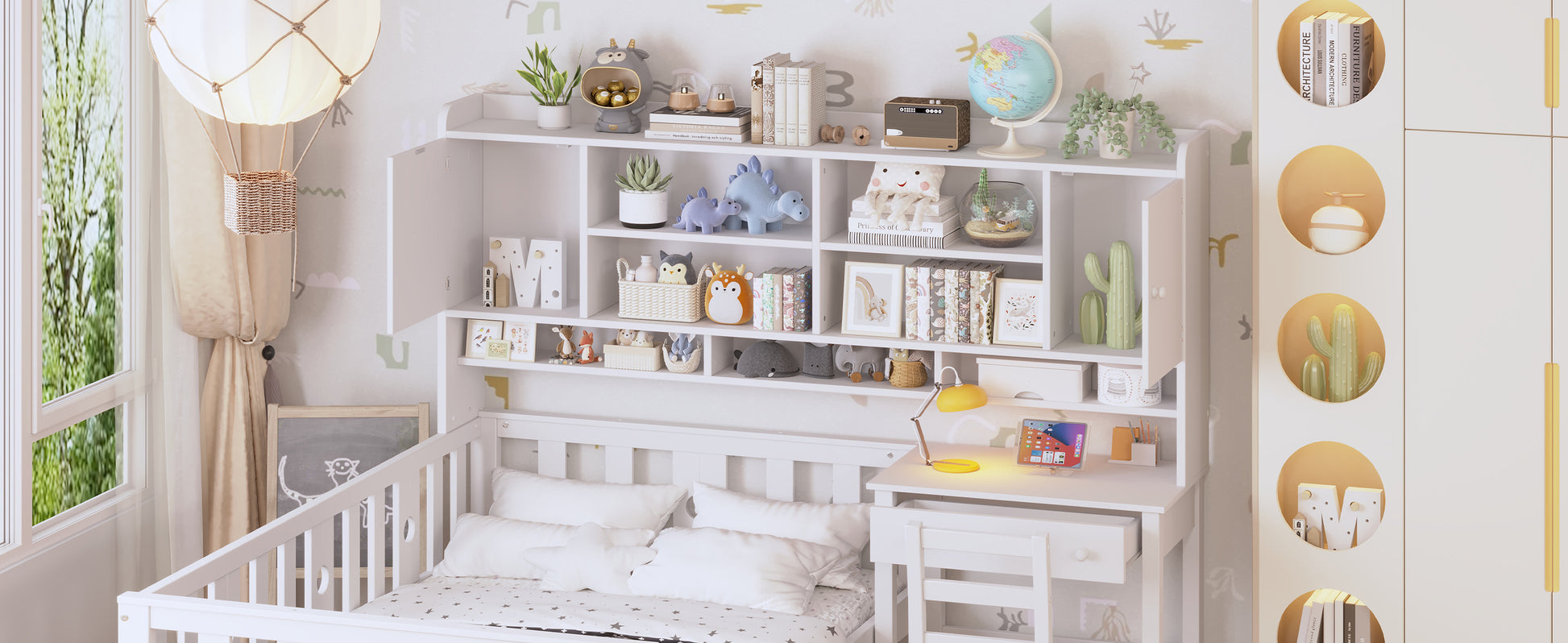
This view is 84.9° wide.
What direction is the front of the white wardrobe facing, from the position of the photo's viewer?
facing the viewer

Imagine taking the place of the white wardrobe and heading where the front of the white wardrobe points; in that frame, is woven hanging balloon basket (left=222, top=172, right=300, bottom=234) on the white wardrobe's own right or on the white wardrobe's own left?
on the white wardrobe's own right

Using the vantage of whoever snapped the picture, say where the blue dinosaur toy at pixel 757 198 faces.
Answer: facing the viewer and to the right of the viewer

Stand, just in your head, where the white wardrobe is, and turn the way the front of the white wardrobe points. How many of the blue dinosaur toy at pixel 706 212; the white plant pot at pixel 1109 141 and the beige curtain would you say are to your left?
0

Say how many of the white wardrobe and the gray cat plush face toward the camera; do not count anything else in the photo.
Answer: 2

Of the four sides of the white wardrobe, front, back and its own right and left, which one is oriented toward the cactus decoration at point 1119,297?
right

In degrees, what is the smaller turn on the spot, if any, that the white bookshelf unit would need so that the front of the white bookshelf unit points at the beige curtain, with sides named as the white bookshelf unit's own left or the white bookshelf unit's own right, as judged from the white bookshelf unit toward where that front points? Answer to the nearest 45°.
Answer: approximately 45° to the white bookshelf unit's own right

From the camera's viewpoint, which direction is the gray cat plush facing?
toward the camera

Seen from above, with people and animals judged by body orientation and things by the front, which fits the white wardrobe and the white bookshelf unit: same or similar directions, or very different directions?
same or similar directions

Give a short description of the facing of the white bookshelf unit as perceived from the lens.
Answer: facing the viewer and to the left of the viewer

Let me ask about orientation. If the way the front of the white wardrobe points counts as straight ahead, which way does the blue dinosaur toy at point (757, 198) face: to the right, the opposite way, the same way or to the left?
to the left
